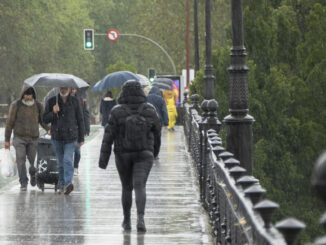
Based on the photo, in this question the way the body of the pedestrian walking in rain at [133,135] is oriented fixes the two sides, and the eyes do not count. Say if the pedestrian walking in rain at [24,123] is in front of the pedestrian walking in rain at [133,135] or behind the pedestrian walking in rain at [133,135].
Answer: in front

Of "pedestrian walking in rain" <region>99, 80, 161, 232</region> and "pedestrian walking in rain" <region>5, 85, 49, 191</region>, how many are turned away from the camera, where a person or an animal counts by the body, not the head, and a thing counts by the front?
1

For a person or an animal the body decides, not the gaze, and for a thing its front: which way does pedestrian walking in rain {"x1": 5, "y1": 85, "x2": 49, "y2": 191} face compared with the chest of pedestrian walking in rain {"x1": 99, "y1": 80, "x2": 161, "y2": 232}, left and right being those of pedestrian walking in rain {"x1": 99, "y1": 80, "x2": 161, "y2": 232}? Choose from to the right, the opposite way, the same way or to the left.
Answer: the opposite way

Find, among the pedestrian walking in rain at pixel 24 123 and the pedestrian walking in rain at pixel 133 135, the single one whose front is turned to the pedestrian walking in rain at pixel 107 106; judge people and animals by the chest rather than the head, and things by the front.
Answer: the pedestrian walking in rain at pixel 133 135

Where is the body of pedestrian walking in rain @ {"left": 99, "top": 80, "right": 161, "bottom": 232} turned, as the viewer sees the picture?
away from the camera

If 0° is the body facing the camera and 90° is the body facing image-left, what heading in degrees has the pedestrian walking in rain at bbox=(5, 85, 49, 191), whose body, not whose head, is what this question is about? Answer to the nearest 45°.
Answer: approximately 0°

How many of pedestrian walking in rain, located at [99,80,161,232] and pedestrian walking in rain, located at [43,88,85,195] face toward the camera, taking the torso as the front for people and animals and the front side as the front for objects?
1

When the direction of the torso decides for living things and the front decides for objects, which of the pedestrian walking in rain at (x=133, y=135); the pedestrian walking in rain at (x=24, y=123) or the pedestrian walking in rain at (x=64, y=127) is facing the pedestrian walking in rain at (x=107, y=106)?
the pedestrian walking in rain at (x=133, y=135)

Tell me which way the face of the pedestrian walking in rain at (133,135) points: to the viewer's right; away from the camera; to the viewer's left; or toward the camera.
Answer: away from the camera

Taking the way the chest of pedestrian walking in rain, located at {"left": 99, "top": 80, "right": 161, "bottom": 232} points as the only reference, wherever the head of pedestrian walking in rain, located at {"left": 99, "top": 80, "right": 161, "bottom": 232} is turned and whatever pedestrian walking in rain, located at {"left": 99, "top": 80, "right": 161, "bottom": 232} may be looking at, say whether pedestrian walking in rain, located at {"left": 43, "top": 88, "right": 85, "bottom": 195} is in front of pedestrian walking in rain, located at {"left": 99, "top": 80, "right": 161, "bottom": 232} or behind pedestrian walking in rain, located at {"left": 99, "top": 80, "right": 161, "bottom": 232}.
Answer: in front

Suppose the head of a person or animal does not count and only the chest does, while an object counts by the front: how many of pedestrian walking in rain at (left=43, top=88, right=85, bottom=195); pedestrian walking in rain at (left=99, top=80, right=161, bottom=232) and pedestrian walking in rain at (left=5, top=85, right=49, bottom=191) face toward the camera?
2

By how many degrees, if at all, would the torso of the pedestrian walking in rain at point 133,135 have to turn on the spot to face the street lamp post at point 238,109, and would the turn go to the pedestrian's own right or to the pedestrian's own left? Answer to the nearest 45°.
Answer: approximately 45° to the pedestrian's own right
